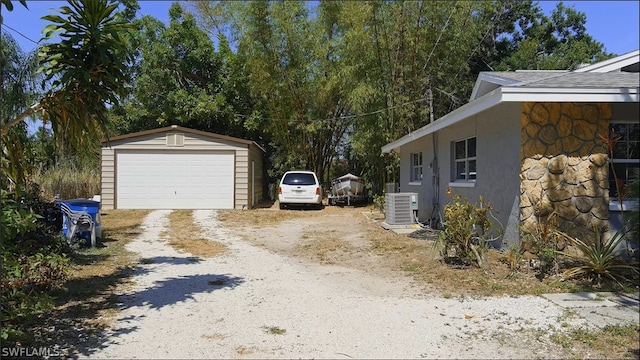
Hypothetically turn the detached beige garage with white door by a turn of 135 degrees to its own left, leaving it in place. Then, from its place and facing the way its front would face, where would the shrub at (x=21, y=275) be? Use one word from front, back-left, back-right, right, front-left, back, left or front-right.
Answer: back-right

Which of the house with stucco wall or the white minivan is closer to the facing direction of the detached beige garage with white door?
the house with stucco wall

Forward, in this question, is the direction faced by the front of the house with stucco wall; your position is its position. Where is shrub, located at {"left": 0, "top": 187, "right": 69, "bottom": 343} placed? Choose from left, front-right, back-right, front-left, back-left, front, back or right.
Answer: front-right

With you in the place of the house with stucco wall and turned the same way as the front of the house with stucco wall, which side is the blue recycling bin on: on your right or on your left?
on your right

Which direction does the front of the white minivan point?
away from the camera

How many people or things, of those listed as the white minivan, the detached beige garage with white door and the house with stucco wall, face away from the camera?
1

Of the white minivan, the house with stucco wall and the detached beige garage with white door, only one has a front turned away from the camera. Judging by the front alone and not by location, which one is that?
the white minivan

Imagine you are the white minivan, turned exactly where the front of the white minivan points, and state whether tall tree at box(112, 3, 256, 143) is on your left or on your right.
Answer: on your left

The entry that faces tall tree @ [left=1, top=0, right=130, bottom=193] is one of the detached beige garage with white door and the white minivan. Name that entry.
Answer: the detached beige garage with white door

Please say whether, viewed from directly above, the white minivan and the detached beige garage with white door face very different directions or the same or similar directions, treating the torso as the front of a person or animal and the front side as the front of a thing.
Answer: very different directions

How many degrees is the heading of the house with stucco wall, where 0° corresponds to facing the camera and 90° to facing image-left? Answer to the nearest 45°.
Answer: approximately 0°

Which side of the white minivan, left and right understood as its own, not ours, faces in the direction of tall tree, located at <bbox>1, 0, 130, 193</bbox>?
back

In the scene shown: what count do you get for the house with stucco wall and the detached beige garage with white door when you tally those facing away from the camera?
0
